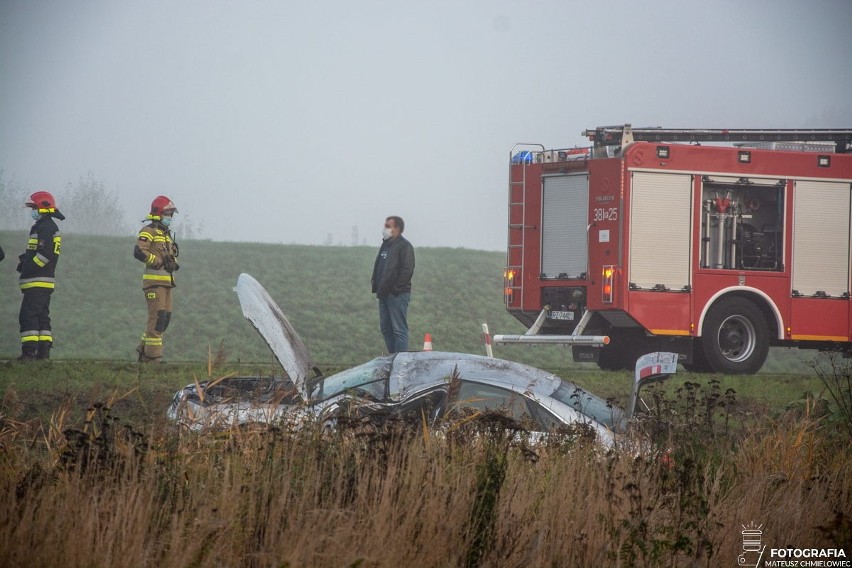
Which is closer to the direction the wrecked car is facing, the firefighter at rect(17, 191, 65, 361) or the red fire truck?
the firefighter

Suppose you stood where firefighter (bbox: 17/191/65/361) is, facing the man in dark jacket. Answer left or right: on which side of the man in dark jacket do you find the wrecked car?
right

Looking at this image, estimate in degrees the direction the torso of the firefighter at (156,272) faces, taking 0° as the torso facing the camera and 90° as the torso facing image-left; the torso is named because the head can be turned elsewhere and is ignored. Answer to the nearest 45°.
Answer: approximately 315°

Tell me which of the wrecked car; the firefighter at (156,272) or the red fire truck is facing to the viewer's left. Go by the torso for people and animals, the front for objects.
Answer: the wrecked car

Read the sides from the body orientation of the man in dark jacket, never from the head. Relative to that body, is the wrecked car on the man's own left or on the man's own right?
on the man's own left

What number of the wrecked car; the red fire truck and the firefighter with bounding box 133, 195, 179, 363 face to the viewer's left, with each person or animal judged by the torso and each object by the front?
1

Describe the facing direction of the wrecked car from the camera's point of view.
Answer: facing to the left of the viewer

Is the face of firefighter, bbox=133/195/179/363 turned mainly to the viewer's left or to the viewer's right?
to the viewer's right

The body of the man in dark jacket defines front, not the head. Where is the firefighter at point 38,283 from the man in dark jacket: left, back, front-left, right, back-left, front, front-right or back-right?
front-right

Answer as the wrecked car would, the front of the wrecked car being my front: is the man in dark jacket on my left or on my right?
on my right

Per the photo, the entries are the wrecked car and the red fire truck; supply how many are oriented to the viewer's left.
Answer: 1

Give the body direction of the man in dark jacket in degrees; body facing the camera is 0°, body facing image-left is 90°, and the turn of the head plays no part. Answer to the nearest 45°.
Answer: approximately 45°

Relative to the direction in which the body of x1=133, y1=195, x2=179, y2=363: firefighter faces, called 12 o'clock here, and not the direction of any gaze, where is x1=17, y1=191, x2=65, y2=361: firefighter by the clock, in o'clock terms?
x1=17, y1=191, x2=65, y2=361: firefighter is roughly at 5 o'clock from x1=133, y1=195, x2=179, y2=363: firefighter.

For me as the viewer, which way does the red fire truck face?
facing away from the viewer and to the right of the viewer
